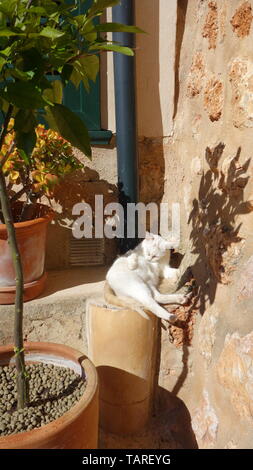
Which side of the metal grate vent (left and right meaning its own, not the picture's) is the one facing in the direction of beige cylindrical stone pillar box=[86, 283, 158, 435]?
front

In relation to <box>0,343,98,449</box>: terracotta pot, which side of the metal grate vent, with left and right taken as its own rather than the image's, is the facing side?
front

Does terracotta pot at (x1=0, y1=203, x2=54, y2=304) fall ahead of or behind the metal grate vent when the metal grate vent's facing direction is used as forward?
ahead

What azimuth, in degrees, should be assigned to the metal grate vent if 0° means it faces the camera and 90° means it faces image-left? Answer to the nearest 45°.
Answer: approximately 0°

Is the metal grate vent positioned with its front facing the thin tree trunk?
yes

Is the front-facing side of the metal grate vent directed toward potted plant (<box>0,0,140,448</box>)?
yes
